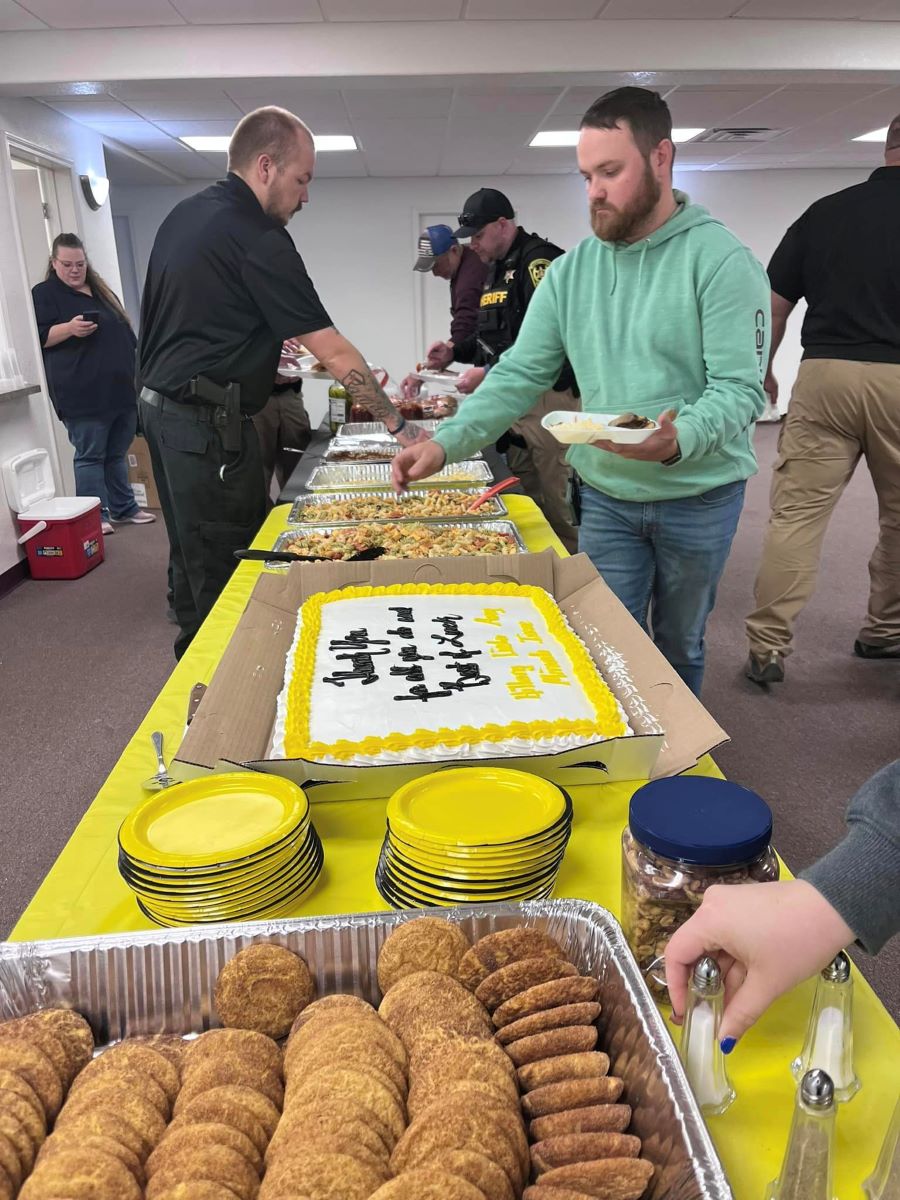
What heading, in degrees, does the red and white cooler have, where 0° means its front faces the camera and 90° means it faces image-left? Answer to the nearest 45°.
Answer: approximately 315°

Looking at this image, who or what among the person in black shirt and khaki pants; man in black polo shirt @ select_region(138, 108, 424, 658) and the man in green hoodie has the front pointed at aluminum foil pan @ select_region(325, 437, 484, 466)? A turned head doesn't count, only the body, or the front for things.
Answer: the man in black polo shirt

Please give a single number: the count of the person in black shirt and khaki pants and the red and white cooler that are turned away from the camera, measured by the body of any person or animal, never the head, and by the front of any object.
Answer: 1

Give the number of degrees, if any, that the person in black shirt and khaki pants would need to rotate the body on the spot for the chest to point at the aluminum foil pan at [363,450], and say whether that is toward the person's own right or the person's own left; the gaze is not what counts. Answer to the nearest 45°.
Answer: approximately 90° to the person's own left

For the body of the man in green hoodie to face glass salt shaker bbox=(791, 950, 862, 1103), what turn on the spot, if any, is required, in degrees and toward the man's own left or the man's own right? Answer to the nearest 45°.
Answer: approximately 45° to the man's own left

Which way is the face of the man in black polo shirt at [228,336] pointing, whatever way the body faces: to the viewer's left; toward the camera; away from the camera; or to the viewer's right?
to the viewer's right

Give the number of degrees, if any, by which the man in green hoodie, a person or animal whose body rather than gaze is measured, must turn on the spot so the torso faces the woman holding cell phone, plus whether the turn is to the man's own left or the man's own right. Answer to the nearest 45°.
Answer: approximately 90° to the man's own right

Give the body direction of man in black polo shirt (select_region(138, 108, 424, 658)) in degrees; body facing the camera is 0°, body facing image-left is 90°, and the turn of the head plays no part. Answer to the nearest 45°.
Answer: approximately 225°

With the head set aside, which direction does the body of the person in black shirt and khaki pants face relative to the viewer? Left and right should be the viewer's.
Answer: facing away from the viewer
